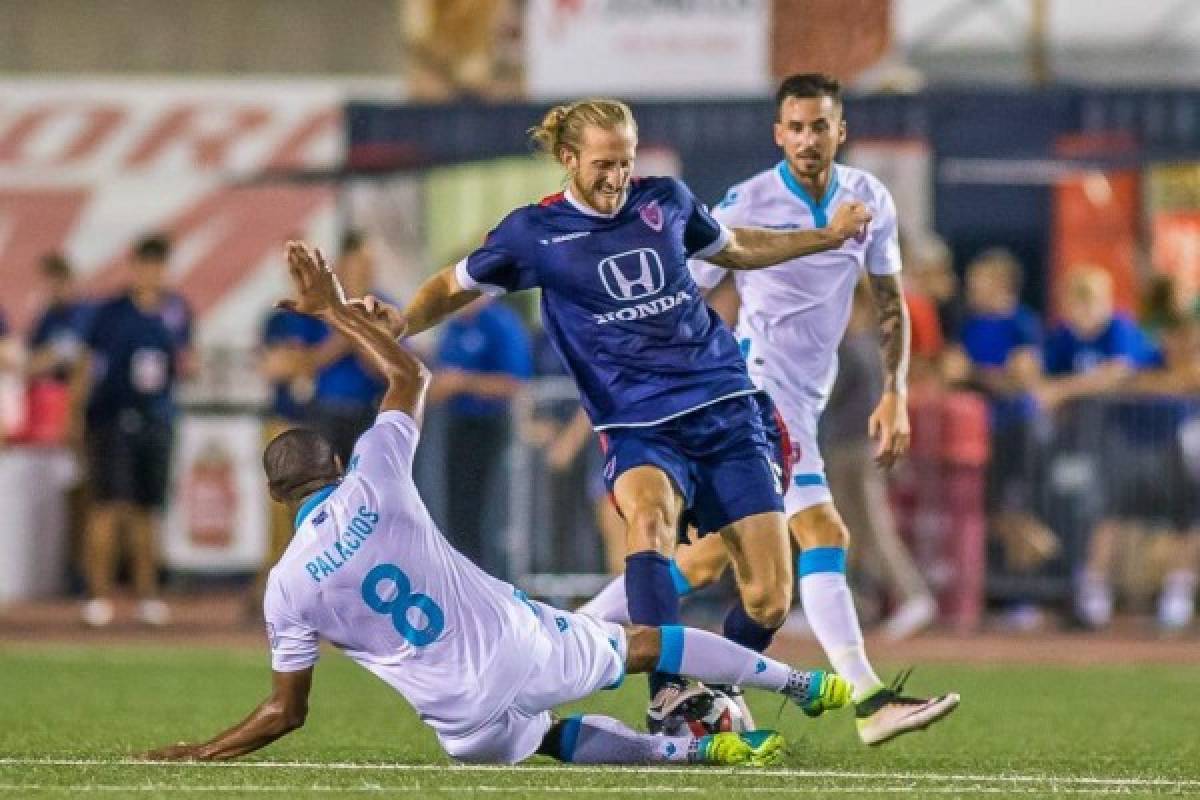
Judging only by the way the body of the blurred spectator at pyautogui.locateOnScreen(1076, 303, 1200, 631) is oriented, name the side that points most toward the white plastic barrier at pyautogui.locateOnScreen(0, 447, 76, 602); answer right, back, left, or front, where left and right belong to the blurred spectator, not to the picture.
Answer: right

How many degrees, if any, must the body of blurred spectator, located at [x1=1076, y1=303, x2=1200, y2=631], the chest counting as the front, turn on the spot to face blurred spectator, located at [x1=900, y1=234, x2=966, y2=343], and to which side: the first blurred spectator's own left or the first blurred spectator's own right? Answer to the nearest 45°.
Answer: approximately 90° to the first blurred spectator's own right

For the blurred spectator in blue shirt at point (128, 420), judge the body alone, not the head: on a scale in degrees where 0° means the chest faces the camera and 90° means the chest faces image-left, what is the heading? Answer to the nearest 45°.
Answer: approximately 0°

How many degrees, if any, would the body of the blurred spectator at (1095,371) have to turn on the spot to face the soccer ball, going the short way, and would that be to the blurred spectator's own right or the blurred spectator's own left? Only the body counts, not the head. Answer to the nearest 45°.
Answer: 0° — they already face it
